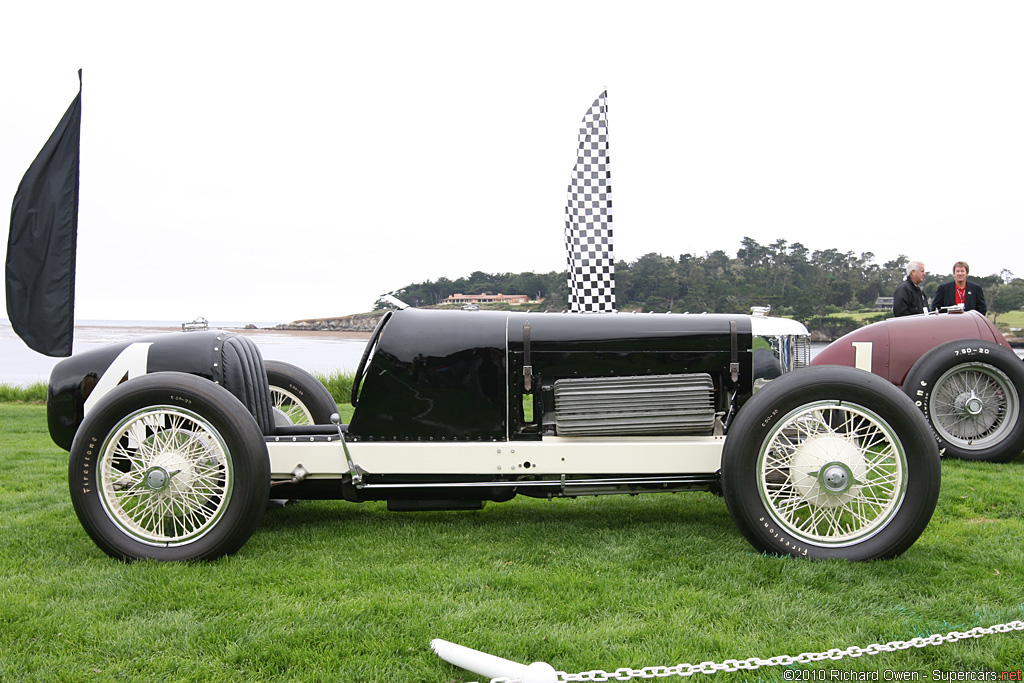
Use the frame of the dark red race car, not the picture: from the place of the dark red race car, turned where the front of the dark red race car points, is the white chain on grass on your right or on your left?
on your right

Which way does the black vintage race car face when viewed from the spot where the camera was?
facing to the right of the viewer

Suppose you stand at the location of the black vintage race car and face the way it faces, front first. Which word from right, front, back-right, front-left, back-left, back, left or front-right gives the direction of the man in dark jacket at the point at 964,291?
front-left

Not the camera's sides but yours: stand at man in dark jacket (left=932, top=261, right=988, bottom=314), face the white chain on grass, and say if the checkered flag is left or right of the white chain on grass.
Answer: right

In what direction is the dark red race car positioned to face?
to the viewer's right

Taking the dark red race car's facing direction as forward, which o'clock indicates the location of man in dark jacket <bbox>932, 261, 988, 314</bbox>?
The man in dark jacket is roughly at 9 o'clock from the dark red race car.

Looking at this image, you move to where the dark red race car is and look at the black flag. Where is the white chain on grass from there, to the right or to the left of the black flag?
left

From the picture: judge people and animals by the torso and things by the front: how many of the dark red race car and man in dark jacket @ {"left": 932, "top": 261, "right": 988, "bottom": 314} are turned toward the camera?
1

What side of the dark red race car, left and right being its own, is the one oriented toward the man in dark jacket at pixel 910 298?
left

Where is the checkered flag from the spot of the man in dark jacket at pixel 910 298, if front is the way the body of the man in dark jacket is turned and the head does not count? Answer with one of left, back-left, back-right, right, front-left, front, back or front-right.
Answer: back-right
